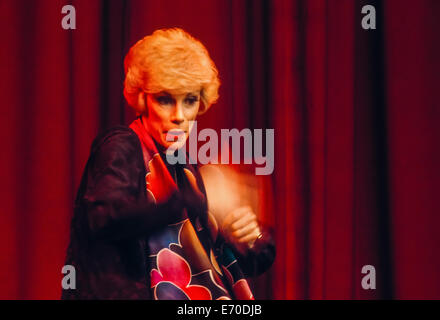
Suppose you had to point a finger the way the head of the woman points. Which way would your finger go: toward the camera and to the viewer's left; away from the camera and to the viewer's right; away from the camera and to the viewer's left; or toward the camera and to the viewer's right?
toward the camera and to the viewer's right

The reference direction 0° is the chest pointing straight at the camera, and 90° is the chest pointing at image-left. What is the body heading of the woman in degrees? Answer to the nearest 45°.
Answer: approximately 315°
